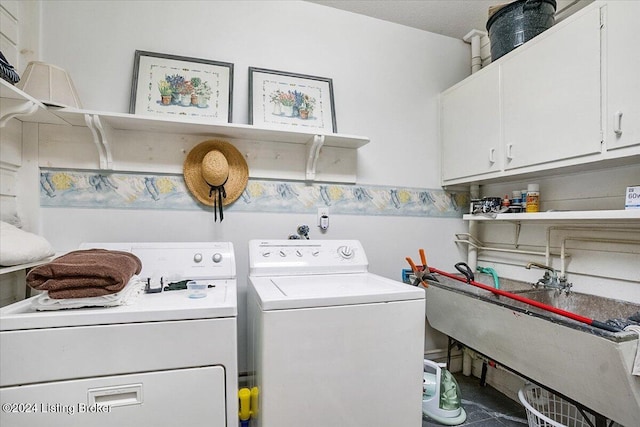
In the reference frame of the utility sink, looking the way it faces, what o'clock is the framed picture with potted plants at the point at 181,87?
The framed picture with potted plants is roughly at 1 o'clock from the utility sink.

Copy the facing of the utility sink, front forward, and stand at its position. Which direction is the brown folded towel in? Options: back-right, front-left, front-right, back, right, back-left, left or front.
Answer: front

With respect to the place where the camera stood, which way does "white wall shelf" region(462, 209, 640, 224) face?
facing the viewer and to the left of the viewer

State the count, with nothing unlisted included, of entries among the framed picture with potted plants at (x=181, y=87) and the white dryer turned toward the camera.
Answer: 2

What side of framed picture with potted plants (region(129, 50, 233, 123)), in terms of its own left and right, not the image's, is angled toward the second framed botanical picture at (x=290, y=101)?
left

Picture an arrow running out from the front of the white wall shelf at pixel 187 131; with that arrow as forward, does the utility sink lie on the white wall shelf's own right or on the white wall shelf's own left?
on the white wall shelf's own left

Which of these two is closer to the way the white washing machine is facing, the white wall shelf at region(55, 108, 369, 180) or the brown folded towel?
the brown folded towel

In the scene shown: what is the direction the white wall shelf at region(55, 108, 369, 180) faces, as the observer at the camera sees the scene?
facing the viewer

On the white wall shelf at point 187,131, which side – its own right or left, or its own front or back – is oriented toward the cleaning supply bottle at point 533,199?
left

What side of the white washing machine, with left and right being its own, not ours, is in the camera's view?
front
